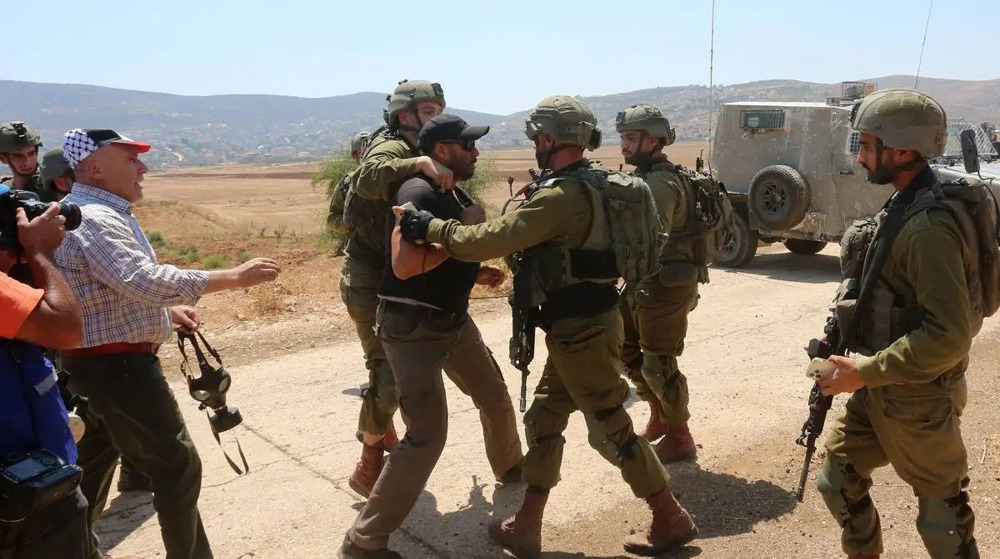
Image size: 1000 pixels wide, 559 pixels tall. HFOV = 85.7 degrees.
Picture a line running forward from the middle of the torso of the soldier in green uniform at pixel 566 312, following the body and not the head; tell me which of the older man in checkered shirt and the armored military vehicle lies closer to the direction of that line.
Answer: the older man in checkered shirt

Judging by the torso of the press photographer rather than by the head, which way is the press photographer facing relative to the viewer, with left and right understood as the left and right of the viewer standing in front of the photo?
facing to the right of the viewer

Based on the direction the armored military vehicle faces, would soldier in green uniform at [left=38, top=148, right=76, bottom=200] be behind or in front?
behind

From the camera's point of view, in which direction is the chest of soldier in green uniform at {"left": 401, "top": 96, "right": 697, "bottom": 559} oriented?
to the viewer's left

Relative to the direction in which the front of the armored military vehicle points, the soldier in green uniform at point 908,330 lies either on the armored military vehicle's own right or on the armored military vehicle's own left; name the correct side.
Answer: on the armored military vehicle's own right

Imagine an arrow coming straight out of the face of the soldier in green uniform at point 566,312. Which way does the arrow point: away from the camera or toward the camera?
away from the camera

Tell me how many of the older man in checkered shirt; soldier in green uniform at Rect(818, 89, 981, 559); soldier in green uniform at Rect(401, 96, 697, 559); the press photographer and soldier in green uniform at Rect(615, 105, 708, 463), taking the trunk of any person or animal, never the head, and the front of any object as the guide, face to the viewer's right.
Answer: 2

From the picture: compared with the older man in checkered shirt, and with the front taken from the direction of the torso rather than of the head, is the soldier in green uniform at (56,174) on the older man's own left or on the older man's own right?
on the older man's own left

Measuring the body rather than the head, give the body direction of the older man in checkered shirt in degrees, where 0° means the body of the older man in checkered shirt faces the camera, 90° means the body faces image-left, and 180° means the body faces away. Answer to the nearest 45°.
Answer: approximately 270°

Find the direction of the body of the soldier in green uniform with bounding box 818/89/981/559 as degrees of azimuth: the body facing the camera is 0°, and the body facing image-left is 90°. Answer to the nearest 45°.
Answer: approximately 90°

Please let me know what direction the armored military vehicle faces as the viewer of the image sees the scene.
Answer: facing away from the viewer and to the right of the viewer

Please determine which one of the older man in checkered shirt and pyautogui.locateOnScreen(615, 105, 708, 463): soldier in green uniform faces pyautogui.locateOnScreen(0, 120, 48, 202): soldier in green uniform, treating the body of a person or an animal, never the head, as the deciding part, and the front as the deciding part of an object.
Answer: pyautogui.locateOnScreen(615, 105, 708, 463): soldier in green uniform

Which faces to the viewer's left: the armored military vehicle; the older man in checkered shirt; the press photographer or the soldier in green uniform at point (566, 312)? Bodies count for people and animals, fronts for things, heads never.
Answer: the soldier in green uniform

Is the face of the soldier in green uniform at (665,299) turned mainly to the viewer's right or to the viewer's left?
to the viewer's left

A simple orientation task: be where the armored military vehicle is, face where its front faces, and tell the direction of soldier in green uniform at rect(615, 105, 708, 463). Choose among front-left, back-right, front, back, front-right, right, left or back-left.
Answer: back-right

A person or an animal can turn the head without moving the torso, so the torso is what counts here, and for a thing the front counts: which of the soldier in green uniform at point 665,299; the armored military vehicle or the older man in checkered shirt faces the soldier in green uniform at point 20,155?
the soldier in green uniform at point 665,299
